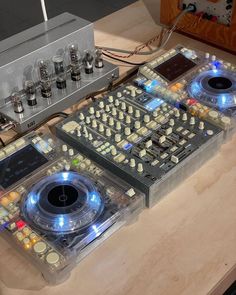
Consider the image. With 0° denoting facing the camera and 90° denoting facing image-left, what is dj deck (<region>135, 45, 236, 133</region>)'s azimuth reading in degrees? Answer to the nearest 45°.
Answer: approximately 315°

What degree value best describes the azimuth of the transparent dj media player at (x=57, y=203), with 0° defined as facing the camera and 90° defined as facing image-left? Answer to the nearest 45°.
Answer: approximately 315°
